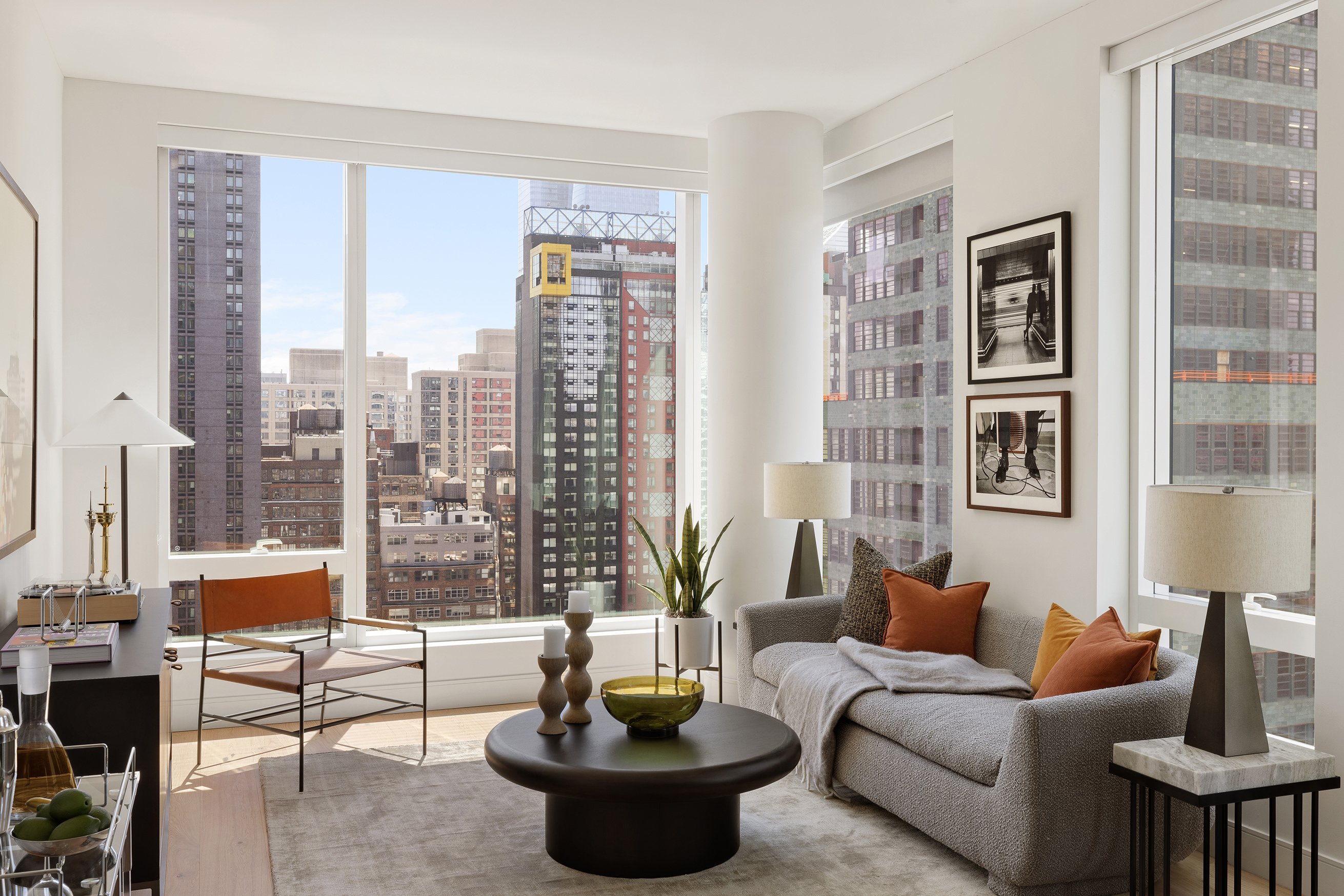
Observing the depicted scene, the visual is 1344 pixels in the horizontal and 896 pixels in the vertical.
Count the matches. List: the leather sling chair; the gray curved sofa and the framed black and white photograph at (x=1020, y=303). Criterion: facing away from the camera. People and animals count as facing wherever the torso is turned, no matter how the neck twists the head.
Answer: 0

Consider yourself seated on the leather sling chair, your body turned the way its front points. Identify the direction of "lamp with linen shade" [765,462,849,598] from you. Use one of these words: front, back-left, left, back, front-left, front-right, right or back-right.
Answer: front-left

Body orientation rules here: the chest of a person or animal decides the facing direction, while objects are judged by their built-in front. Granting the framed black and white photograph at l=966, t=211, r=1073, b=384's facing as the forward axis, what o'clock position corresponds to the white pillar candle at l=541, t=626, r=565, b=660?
The white pillar candle is roughly at 12 o'clock from the framed black and white photograph.

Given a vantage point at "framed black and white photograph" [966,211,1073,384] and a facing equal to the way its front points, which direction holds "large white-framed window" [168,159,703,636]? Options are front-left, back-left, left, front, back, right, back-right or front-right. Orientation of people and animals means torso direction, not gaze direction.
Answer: front-right

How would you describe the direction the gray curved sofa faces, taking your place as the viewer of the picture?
facing the viewer and to the left of the viewer

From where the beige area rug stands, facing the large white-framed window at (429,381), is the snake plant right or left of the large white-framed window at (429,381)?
right

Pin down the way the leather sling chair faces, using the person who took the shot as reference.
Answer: facing the viewer and to the right of the viewer

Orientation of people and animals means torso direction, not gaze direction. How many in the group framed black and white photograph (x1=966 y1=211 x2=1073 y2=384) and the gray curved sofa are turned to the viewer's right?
0

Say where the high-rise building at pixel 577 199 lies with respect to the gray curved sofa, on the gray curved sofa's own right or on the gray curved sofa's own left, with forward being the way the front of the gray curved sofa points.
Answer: on the gray curved sofa's own right

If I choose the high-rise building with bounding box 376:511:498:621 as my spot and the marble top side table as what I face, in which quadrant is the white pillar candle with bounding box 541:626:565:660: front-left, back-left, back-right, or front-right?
front-right

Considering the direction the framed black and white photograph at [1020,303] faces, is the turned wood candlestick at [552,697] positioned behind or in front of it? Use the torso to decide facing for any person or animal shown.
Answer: in front

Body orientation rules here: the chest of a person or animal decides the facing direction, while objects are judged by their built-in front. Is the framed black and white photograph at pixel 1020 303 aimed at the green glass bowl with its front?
yes

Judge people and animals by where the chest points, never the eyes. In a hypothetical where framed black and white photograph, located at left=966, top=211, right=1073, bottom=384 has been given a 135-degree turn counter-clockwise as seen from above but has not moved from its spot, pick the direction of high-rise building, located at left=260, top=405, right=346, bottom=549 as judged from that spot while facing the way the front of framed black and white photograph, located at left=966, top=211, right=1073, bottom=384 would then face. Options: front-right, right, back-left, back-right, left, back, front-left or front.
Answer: back

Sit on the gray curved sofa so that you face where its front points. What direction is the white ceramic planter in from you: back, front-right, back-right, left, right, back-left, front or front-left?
right

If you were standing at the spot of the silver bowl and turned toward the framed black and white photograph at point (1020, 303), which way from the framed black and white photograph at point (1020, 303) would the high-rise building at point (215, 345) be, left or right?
left
